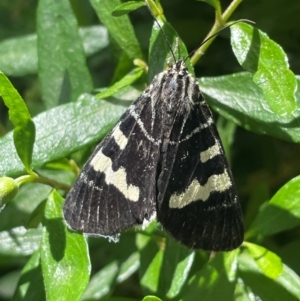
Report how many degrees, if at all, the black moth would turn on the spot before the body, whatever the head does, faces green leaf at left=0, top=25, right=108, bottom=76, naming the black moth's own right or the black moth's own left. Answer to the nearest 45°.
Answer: approximately 45° to the black moth's own left

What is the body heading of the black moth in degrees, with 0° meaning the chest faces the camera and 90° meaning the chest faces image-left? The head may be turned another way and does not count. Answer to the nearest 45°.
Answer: approximately 180°
